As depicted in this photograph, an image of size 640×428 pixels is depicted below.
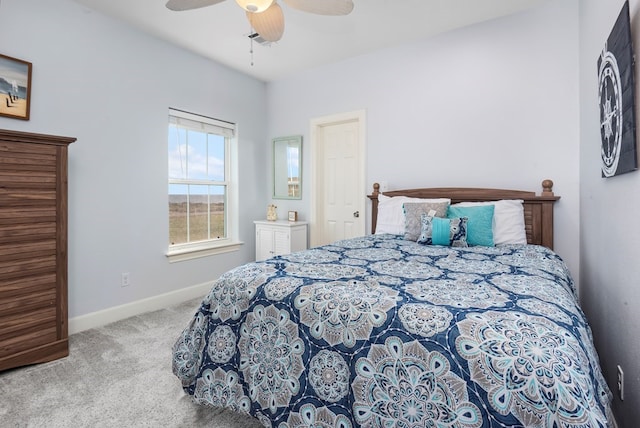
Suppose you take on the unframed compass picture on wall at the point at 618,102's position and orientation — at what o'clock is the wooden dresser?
The wooden dresser is roughly at 11 o'clock from the unframed compass picture on wall.

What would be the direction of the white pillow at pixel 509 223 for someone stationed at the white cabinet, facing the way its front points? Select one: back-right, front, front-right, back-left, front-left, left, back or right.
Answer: left

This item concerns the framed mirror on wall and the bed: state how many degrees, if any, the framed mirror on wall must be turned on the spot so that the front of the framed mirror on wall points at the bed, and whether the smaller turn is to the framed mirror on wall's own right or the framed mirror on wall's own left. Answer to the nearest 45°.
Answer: approximately 45° to the framed mirror on wall's own left

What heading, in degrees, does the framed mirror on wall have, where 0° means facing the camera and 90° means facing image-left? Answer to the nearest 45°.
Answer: approximately 45°

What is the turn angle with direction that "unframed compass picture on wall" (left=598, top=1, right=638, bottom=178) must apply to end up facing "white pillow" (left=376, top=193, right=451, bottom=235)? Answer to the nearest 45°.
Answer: approximately 45° to its right

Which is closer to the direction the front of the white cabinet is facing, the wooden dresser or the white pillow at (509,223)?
the wooden dresser

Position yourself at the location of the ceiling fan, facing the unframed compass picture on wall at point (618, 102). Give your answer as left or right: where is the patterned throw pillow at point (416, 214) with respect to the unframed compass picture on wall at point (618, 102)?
left

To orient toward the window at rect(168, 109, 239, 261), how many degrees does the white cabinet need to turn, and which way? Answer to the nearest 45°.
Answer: approximately 45° to its right

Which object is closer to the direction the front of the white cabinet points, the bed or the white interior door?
the bed

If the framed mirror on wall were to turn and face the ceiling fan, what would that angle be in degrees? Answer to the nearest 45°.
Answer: approximately 45° to its left

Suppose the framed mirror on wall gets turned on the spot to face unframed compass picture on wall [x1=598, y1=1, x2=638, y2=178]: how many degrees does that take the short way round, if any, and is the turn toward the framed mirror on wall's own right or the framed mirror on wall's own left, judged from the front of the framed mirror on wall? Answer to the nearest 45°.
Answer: approximately 90° to the framed mirror on wall's own left

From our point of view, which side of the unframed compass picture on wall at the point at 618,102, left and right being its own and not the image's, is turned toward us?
left

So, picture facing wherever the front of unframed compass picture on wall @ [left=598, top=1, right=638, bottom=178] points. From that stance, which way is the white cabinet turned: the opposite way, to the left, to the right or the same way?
to the left

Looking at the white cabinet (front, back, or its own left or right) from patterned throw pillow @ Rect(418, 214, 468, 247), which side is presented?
left

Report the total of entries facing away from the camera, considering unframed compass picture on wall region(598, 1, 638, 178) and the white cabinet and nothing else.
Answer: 0
